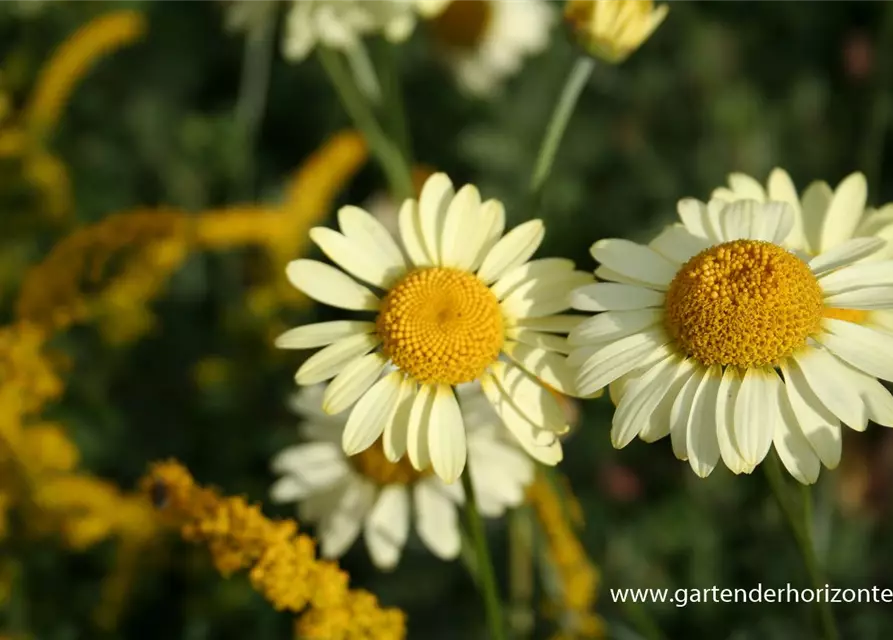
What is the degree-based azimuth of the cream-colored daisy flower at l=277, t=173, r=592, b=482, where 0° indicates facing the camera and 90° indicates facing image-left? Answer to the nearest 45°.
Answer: approximately 0°

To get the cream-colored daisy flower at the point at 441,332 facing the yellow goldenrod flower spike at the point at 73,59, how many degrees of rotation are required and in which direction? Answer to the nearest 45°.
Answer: approximately 135° to its right

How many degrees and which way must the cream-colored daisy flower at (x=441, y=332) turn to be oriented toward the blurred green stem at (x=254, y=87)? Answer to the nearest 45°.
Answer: approximately 135° to its right
